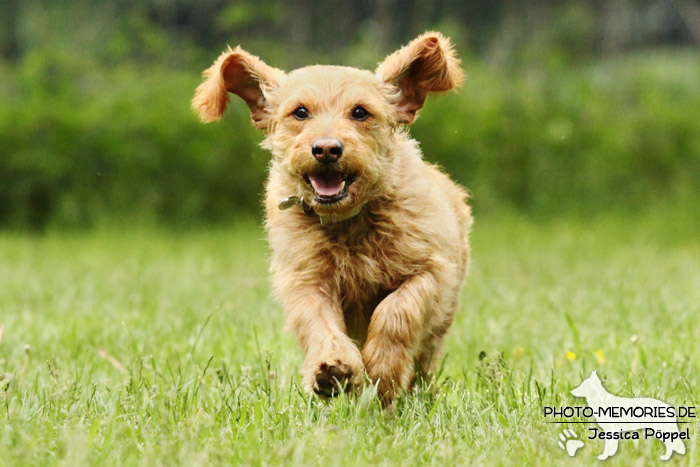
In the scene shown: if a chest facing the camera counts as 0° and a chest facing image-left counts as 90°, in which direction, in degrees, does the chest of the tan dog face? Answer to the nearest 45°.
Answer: approximately 0°

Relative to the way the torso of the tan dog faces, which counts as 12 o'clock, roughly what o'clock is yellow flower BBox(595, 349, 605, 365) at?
The yellow flower is roughly at 8 o'clock from the tan dog.
